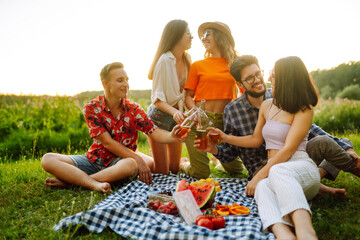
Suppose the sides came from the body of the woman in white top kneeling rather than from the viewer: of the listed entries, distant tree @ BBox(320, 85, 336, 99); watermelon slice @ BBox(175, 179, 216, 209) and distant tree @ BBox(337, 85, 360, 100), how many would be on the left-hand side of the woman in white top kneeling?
2

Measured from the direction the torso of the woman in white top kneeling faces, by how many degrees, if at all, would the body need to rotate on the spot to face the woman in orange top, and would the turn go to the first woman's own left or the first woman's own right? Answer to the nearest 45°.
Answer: approximately 45° to the first woman's own left

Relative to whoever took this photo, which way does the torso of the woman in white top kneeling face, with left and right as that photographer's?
facing the viewer and to the right of the viewer

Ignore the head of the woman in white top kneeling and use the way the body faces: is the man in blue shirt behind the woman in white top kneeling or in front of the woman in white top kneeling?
in front

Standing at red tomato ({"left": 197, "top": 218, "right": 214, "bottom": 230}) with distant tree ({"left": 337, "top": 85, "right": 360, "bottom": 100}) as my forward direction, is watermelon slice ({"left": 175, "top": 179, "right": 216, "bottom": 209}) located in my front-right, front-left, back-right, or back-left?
front-left

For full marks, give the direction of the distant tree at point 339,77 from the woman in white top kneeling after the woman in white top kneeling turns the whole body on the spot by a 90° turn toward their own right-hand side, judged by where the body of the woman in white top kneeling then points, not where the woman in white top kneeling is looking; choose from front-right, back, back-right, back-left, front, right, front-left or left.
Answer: back

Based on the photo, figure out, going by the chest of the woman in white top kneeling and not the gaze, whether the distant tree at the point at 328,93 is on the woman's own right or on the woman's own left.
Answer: on the woman's own left

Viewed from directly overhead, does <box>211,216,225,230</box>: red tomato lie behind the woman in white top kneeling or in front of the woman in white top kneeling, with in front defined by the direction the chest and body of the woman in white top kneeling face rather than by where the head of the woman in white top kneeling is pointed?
in front

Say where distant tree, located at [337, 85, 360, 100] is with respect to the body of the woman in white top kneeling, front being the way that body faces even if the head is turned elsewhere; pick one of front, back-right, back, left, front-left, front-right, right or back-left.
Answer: left

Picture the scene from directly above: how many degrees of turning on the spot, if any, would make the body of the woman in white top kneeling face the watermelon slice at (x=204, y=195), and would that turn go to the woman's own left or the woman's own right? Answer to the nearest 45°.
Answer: approximately 45° to the woman's own right

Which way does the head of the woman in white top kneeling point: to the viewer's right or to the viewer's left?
to the viewer's right

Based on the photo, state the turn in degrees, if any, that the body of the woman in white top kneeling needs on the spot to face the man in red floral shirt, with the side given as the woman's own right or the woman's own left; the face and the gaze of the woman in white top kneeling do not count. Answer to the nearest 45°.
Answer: approximately 90° to the woman's own right

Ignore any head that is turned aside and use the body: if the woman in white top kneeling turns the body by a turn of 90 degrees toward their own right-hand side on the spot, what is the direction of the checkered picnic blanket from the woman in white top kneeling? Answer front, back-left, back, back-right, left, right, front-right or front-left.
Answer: front-left
